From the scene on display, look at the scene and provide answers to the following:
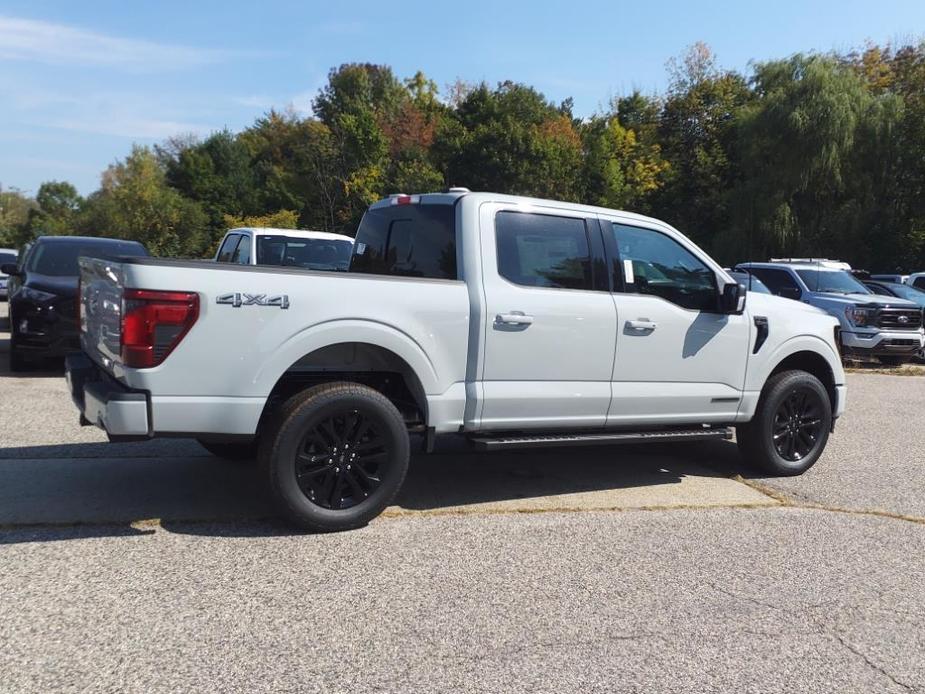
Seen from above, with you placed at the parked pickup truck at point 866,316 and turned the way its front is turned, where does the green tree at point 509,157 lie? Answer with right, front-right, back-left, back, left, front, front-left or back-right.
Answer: back

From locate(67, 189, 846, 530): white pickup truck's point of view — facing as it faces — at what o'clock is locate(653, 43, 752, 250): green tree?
The green tree is roughly at 11 o'clock from the white pickup truck.

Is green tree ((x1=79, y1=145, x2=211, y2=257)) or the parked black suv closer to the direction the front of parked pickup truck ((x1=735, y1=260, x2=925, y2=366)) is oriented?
the parked black suv

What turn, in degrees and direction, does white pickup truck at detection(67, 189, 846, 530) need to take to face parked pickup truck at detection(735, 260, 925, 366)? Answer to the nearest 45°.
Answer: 0° — it already faces it

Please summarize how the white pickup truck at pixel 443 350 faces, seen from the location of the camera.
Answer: facing away from the viewer and to the right of the viewer

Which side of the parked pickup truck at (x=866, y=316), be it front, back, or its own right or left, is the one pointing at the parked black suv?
right

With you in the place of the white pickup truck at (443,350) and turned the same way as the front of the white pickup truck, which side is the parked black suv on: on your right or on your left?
on your left

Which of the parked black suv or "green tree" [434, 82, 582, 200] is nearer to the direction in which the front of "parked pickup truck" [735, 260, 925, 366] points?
the parked black suv

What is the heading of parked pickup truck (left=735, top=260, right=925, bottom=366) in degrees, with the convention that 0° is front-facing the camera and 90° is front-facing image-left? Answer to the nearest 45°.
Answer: approximately 315°

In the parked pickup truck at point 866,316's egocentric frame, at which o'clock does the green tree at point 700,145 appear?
The green tree is roughly at 7 o'clock from the parked pickup truck.
